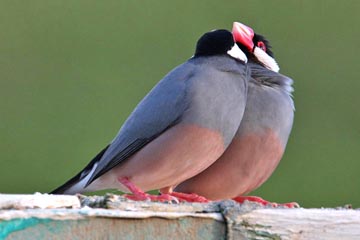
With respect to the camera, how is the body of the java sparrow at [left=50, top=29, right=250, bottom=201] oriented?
to the viewer's right
